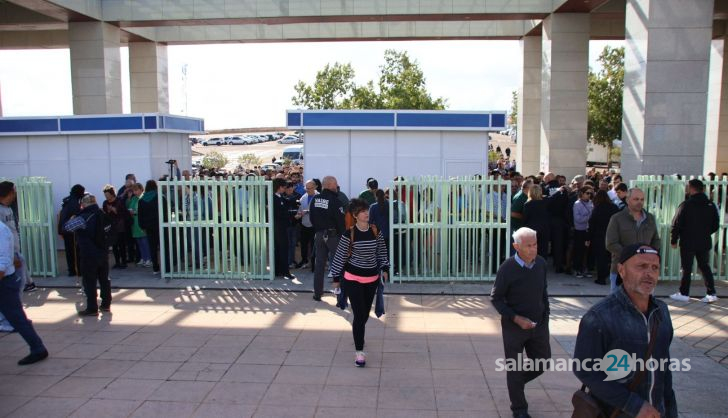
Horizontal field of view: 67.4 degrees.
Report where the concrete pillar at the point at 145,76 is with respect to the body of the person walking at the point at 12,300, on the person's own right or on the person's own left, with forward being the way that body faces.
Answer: on the person's own right

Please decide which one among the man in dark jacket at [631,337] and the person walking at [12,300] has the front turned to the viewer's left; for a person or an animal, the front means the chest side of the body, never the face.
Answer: the person walking

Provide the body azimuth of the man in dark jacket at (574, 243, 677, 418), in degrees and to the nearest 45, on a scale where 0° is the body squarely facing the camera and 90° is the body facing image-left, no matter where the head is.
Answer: approximately 315°

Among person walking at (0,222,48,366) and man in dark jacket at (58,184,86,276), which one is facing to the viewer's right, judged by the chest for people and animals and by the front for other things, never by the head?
the man in dark jacket

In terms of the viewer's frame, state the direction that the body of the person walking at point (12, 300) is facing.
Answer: to the viewer's left

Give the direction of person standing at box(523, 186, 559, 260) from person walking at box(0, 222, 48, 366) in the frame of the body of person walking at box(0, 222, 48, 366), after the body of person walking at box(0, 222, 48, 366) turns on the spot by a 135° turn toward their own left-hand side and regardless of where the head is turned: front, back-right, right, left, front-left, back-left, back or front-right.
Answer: front-left
